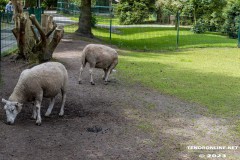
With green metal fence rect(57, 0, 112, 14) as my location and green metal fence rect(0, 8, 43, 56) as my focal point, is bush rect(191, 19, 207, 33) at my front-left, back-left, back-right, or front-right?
front-left

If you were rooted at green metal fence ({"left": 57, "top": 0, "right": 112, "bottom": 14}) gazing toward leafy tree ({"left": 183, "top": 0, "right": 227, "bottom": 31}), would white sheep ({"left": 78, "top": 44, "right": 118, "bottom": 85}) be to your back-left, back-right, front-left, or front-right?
front-right

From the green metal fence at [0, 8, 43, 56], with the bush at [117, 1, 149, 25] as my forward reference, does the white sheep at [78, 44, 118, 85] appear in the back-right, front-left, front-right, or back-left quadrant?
back-right

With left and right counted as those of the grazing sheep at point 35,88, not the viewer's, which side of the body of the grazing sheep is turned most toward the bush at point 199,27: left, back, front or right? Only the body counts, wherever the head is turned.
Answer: back

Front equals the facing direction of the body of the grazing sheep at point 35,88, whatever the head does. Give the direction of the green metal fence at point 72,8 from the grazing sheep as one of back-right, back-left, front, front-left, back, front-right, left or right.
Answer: back-right

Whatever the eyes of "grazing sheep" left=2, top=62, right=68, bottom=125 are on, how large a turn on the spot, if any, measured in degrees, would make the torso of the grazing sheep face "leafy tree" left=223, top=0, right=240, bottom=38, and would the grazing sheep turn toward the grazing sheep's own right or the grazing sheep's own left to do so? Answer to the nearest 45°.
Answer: approximately 180°

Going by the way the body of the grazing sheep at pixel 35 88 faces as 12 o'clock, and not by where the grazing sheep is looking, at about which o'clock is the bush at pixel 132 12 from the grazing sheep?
The bush is roughly at 5 o'clock from the grazing sheep.

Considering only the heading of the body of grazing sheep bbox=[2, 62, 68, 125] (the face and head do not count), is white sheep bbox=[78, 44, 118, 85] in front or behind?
behind

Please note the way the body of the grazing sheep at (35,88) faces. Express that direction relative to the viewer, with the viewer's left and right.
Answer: facing the viewer and to the left of the viewer
